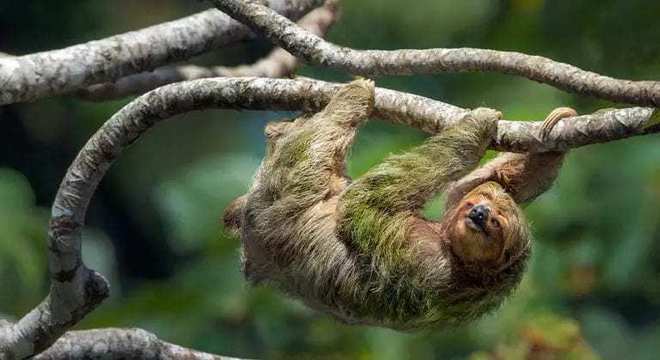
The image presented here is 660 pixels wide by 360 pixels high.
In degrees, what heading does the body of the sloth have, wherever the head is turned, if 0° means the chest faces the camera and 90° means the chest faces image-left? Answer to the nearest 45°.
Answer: approximately 270°

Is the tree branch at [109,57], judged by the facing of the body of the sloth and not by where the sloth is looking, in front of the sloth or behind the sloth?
behind

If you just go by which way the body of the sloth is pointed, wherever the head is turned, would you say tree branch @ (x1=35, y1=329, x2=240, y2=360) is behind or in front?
behind
